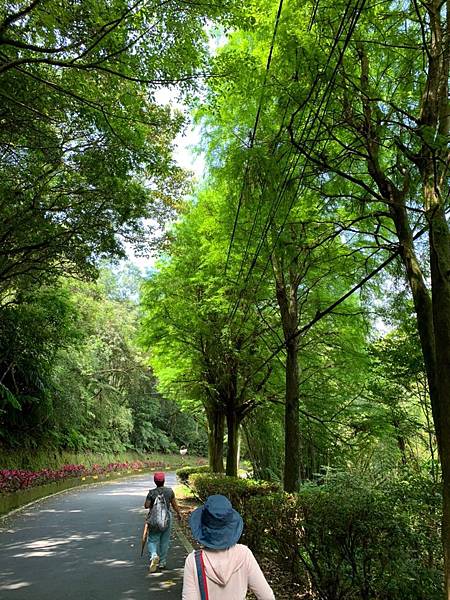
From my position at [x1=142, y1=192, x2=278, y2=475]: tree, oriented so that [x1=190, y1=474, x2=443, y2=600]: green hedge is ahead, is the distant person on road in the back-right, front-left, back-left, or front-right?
front-right

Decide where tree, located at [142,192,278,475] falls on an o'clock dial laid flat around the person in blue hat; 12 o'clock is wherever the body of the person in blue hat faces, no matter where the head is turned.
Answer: The tree is roughly at 12 o'clock from the person in blue hat.

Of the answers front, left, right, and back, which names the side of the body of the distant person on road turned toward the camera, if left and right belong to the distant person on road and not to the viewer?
back

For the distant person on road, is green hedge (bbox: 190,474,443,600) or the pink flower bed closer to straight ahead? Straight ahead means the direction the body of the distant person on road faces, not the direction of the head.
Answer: the pink flower bed

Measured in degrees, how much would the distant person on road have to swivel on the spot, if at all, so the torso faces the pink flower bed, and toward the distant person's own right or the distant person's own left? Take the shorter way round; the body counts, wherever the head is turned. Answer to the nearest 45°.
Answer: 0° — they already face it

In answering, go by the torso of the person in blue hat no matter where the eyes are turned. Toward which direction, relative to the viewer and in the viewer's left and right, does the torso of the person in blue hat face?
facing away from the viewer

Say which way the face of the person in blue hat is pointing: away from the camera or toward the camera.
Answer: away from the camera

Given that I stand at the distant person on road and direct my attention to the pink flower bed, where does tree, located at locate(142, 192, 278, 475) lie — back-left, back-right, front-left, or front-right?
front-right

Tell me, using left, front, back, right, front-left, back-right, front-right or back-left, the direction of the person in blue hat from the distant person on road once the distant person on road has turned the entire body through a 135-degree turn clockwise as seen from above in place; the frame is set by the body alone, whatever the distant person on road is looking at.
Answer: front-right
